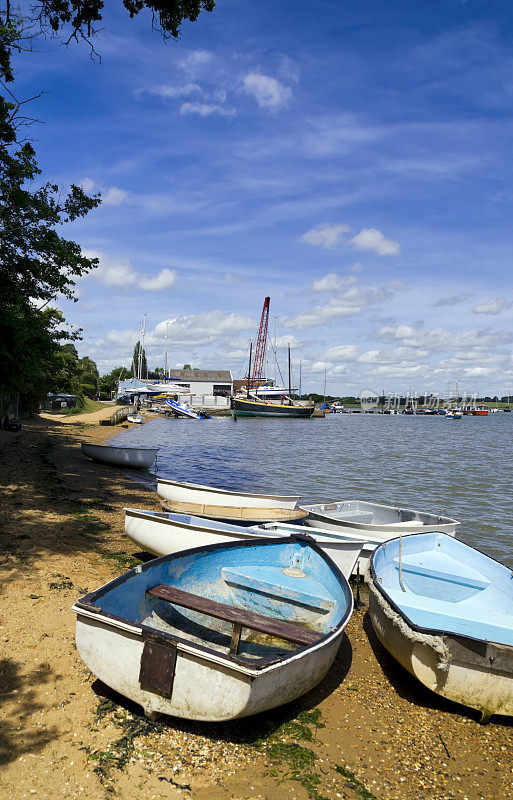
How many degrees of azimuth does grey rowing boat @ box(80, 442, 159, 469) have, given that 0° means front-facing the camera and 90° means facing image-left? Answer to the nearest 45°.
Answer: approximately 90°

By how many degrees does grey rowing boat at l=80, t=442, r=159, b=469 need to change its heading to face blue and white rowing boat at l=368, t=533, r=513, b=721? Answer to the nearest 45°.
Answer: approximately 90° to its left

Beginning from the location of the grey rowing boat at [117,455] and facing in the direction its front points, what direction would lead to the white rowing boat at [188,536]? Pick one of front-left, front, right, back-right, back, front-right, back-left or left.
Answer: left

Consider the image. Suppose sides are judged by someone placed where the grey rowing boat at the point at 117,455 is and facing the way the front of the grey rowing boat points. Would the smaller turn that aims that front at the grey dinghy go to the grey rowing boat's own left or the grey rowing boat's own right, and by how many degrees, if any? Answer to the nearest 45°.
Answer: approximately 135° to the grey rowing boat's own left

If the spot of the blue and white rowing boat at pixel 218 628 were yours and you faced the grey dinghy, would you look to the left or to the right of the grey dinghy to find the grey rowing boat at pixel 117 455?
left

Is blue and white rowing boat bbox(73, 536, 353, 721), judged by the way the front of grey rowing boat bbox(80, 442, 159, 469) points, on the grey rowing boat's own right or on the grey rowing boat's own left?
on the grey rowing boat's own left

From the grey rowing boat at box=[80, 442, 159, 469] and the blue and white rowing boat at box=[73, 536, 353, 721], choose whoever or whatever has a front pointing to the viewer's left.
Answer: the grey rowing boat

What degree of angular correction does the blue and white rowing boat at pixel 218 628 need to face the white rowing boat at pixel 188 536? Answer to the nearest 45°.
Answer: approximately 45° to its left

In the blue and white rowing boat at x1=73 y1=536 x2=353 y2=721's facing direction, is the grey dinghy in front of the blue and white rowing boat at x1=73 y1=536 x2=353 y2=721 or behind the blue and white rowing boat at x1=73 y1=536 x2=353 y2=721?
in front

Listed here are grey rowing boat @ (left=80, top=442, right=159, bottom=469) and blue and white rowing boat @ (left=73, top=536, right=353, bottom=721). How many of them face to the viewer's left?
1

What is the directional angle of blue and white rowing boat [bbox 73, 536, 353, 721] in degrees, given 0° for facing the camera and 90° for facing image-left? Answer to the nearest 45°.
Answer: approximately 225°
